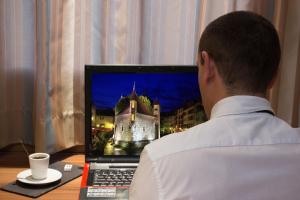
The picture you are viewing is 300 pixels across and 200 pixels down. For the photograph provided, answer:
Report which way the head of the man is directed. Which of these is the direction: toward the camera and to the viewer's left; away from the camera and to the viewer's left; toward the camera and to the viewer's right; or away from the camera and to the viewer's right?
away from the camera and to the viewer's left

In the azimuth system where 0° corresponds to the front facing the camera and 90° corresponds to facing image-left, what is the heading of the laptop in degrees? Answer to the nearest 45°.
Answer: approximately 0°
